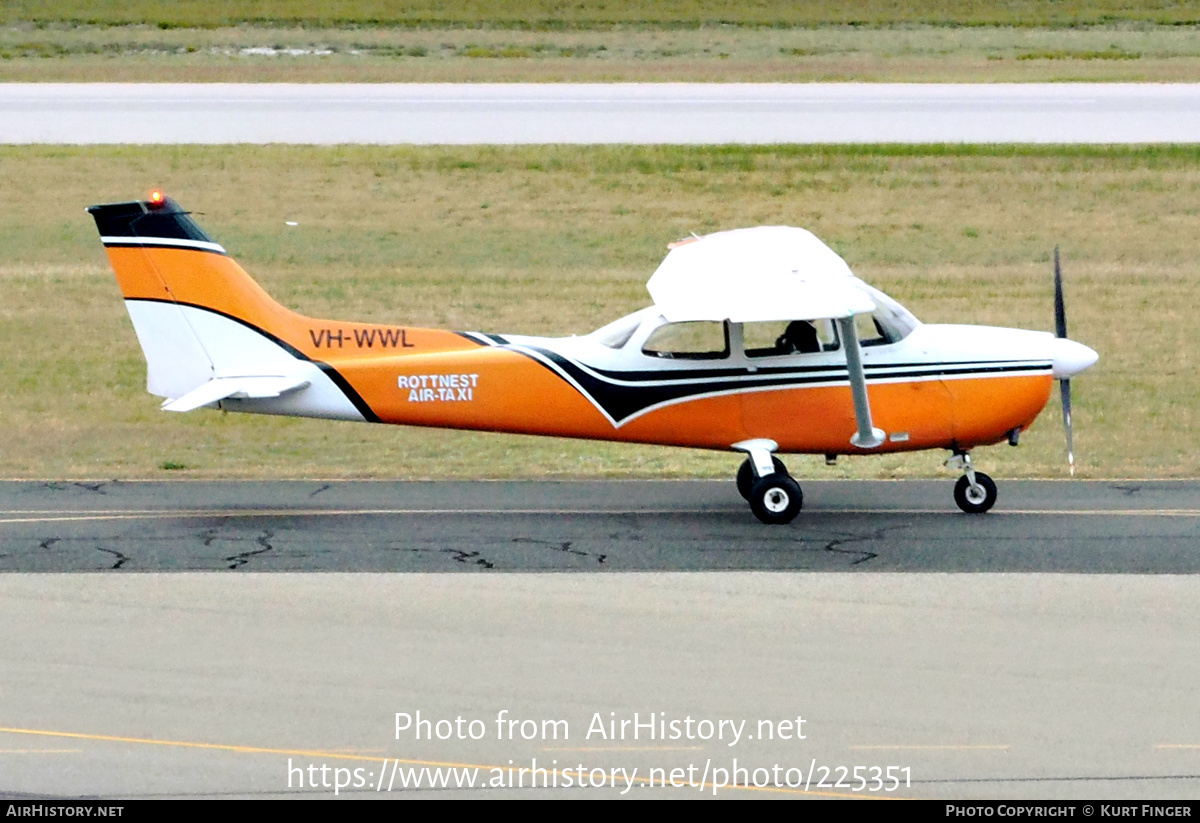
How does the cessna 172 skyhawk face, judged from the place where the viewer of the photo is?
facing to the right of the viewer
